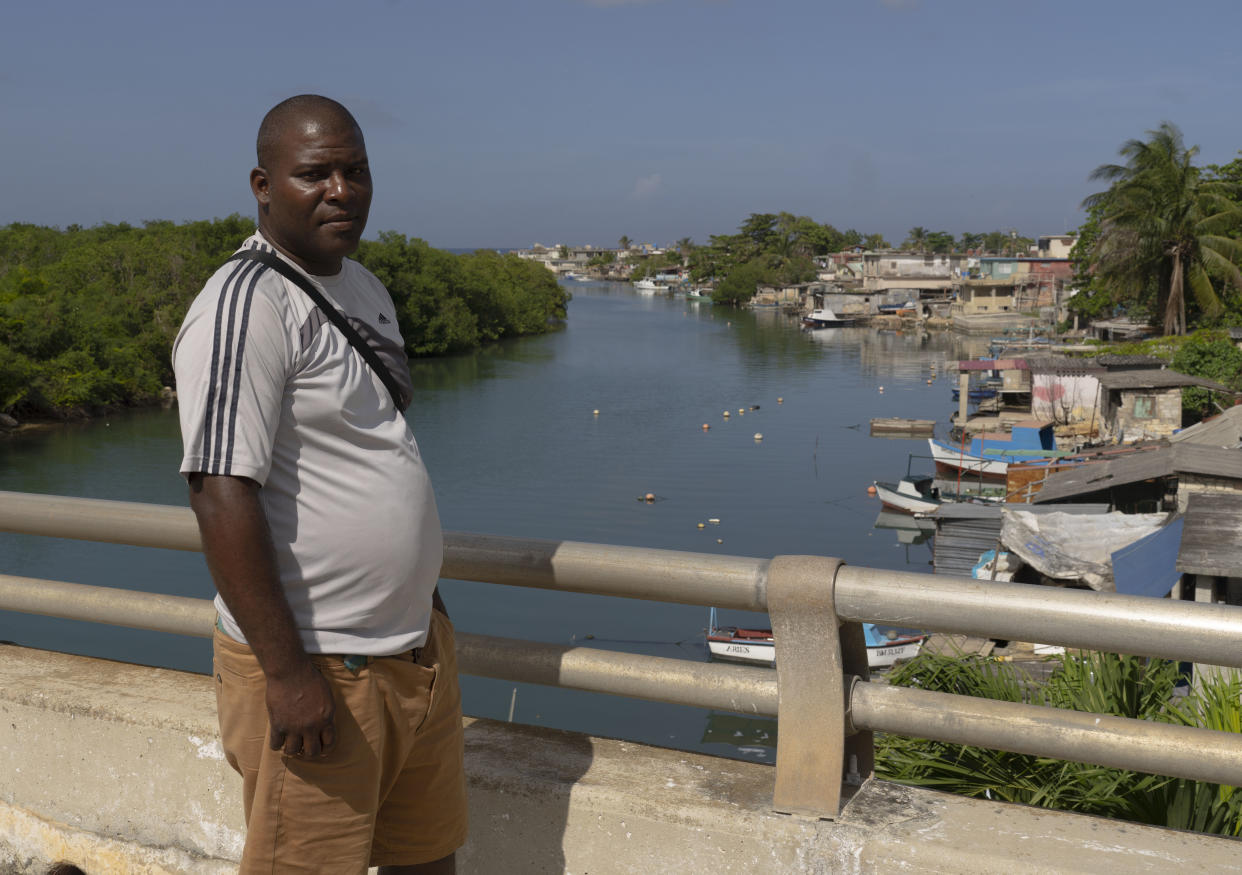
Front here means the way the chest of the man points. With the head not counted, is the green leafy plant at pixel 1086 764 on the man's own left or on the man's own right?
on the man's own left

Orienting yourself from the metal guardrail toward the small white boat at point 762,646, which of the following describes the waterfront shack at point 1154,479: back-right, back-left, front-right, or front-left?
front-right

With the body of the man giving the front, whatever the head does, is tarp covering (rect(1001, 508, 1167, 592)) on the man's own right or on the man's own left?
on the man's own left

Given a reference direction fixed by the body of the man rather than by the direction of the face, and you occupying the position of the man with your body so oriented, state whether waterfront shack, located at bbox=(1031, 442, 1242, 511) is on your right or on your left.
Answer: on your left

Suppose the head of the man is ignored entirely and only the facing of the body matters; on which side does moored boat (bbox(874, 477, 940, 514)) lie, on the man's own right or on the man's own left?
on the man's own left

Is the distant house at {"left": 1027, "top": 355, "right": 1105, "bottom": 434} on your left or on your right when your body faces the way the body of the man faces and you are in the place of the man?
on your left

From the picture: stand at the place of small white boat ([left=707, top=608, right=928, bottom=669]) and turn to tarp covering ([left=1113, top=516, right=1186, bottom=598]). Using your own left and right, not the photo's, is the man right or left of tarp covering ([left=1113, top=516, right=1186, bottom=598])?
right
